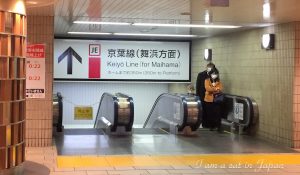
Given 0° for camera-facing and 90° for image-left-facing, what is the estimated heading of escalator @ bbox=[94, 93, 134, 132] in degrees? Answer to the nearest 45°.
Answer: approximately 315°

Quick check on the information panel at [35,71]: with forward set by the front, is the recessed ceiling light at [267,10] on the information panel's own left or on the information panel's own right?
on the information panel's own left

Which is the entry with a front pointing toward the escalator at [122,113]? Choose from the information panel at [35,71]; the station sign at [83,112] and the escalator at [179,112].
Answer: the station sign

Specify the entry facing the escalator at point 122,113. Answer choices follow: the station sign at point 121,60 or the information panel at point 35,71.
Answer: the station sign

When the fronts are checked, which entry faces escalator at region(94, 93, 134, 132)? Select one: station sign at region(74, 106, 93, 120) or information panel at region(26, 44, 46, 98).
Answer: the station sign

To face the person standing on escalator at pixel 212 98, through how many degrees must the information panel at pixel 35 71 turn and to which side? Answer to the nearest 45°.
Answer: approximately 135° to its left

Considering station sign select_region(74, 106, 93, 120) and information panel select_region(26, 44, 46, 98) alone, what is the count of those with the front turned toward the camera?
2
